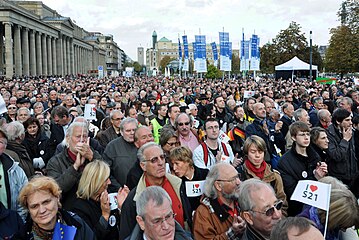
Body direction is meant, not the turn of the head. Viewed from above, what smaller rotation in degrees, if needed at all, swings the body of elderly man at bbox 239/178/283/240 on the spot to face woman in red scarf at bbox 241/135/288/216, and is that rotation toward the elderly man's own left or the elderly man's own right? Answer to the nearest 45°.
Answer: approximately 135° to the elderly man's own left

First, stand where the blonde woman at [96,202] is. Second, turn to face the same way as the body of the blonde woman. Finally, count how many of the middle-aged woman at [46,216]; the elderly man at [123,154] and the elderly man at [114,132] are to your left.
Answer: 2

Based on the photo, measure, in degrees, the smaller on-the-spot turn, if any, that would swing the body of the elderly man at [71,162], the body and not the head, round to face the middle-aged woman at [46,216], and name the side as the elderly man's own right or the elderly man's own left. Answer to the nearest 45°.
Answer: approximately 45° to the elderly man's own right

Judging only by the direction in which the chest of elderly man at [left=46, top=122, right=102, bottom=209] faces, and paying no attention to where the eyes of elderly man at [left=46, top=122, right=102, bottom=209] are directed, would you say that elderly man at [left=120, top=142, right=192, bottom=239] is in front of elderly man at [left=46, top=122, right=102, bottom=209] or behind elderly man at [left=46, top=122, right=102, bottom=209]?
in front

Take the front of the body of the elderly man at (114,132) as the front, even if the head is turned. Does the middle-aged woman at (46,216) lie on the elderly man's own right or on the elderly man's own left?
on the elderly man's own right

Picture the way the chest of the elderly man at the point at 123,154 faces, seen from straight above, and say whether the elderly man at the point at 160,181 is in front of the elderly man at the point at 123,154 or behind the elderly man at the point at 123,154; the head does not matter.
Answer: in front

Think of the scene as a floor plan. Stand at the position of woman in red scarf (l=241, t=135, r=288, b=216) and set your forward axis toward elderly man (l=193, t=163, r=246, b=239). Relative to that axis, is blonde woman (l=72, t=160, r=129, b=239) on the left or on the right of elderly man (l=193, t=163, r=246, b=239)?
right

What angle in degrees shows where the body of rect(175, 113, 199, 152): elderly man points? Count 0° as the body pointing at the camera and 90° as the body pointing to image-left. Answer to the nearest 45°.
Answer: approximately 0°

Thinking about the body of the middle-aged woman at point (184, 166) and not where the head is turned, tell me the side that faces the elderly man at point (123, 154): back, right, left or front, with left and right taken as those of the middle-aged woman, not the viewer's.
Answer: right

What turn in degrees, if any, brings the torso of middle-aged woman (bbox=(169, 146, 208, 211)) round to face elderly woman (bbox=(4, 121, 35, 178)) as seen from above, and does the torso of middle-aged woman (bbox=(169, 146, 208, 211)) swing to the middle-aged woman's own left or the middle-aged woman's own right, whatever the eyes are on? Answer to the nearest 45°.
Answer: approximately 45° to the middle-aged woman's own right

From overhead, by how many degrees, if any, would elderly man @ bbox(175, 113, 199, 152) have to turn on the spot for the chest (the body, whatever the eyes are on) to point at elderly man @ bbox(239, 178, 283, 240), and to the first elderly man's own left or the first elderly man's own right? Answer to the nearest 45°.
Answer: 0° — they already face them

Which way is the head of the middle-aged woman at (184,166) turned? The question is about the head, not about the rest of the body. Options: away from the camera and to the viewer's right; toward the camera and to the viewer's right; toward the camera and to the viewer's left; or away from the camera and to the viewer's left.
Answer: toward the camera and to the viewer's left
